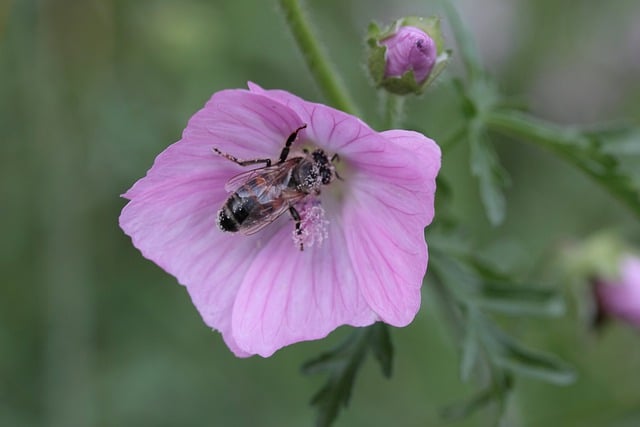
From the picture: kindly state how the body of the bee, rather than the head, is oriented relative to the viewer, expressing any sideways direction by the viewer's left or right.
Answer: facing away from the viewer and to the right of the viewer
